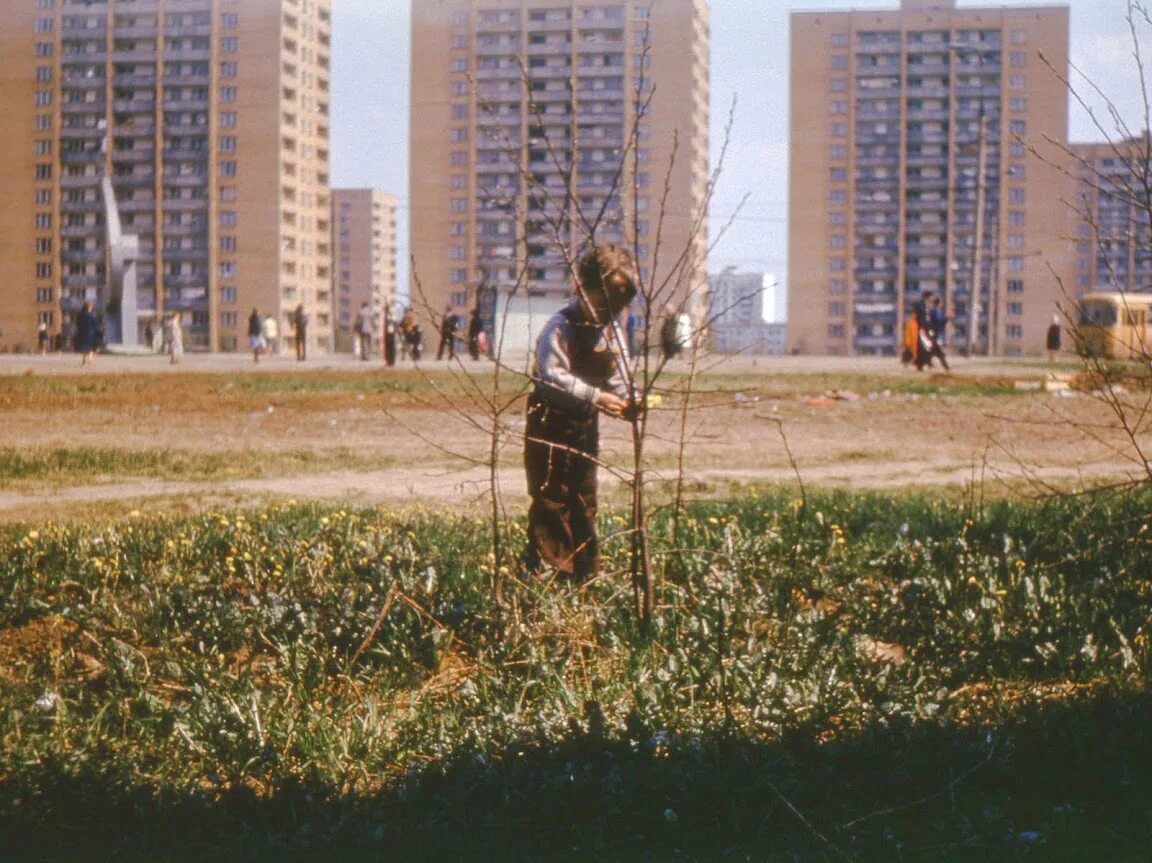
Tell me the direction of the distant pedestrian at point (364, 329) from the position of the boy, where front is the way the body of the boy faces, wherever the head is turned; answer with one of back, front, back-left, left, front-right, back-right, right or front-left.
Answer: back-left

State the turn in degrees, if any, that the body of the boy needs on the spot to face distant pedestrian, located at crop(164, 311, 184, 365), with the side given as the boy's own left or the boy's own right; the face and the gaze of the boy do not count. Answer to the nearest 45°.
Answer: approximately 135° to the boy's own left

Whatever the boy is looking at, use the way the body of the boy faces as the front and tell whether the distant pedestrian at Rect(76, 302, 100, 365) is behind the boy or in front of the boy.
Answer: behind

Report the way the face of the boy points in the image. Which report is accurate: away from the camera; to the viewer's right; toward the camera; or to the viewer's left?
to the viewer's right

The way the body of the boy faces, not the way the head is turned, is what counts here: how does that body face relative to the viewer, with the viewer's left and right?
facing the viewer and to the right of the viewer
